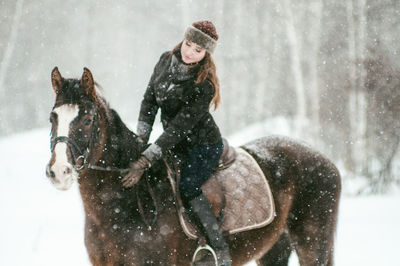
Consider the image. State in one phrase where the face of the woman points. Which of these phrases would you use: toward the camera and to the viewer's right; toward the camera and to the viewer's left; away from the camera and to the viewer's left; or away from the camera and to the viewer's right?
toward the camera and to the viewer's left

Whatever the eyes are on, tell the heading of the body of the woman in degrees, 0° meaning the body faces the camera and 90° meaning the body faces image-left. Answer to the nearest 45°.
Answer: approximately 45°

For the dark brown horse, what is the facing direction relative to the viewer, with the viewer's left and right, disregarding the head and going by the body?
facing the viewer and to the left of the viewer
